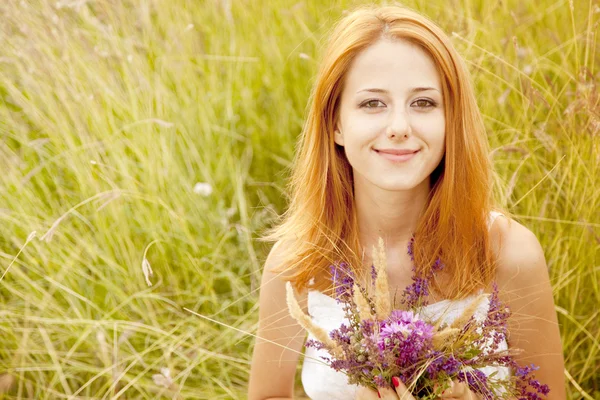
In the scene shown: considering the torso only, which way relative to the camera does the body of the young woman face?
toward the camera

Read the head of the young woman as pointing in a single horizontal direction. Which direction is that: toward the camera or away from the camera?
toward the camera
